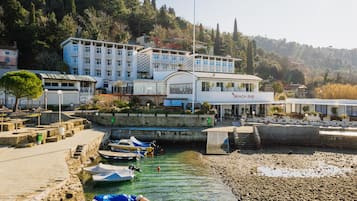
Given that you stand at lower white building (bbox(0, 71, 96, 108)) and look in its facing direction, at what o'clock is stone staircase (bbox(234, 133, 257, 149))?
The stone staircase is roughly at 11 o'clock from the lower white building.

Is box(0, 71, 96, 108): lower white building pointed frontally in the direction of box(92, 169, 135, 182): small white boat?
yes

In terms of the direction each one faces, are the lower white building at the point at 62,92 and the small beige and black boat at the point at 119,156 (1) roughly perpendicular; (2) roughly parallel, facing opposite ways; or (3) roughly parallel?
roughly perpendicular

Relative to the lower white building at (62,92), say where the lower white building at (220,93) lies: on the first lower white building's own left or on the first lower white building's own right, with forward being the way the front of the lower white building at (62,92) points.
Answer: on the first lower white building's own left

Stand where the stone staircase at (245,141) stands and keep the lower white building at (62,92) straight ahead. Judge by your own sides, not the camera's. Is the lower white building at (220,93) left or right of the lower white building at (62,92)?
right
